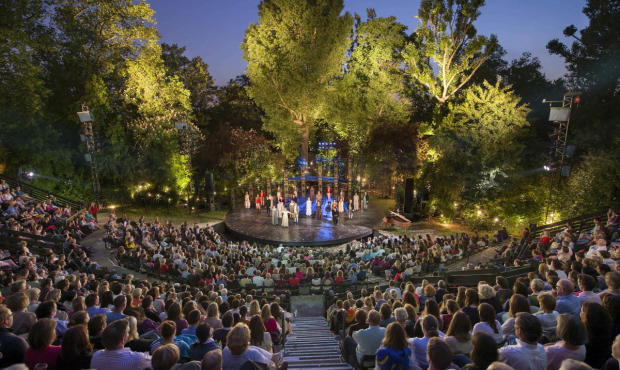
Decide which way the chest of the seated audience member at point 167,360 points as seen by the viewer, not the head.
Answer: away from the camera

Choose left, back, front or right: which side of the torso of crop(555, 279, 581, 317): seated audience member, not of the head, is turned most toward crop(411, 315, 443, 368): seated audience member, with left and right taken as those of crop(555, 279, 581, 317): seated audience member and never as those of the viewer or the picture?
left

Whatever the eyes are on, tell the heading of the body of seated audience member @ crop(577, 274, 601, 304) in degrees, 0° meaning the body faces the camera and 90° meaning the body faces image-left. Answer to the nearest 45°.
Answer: approximately 135°

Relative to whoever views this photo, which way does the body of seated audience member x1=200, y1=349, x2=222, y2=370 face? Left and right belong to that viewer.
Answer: facing away from the viewer

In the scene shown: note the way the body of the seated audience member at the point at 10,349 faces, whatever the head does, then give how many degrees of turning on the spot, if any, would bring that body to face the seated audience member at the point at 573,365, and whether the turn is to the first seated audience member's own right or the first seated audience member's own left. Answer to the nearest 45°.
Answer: approximately 90° to the first seated audience member's own right

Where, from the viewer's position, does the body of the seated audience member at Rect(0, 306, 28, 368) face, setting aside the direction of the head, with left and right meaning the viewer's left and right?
facing away from the viewer and to the right of the viewer

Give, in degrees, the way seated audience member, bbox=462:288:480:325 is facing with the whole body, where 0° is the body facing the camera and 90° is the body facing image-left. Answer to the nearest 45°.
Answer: approximately 180°

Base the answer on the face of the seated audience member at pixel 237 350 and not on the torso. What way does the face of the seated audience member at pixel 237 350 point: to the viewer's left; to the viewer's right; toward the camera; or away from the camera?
away from the camera

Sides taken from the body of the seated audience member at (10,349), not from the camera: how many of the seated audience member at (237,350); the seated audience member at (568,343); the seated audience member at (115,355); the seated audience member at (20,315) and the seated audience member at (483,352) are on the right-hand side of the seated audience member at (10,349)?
4

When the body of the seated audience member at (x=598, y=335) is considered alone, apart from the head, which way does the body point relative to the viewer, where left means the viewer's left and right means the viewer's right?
facing away from the viewer and to the left of the viewer

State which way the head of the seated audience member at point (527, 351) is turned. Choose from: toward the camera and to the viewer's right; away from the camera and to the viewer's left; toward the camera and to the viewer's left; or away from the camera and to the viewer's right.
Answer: away from the camera and to the viewer's left

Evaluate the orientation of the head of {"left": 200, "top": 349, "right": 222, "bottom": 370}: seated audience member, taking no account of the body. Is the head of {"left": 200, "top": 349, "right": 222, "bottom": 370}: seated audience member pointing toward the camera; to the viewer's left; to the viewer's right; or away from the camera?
away from the camera

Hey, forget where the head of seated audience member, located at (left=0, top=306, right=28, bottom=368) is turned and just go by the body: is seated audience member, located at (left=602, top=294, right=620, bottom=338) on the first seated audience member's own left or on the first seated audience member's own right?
on the first seated audience member's own right

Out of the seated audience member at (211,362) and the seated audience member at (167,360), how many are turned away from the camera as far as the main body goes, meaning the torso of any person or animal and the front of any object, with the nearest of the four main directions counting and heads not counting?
2

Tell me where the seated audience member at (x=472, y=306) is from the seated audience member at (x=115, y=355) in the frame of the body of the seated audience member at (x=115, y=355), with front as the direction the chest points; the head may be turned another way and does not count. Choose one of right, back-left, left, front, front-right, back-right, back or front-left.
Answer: front-right

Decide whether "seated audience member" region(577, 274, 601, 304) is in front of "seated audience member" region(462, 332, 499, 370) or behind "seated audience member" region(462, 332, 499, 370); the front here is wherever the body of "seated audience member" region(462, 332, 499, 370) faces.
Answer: in front

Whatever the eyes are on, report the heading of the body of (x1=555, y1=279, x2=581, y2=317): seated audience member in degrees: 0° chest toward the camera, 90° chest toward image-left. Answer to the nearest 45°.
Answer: approximately 135°
